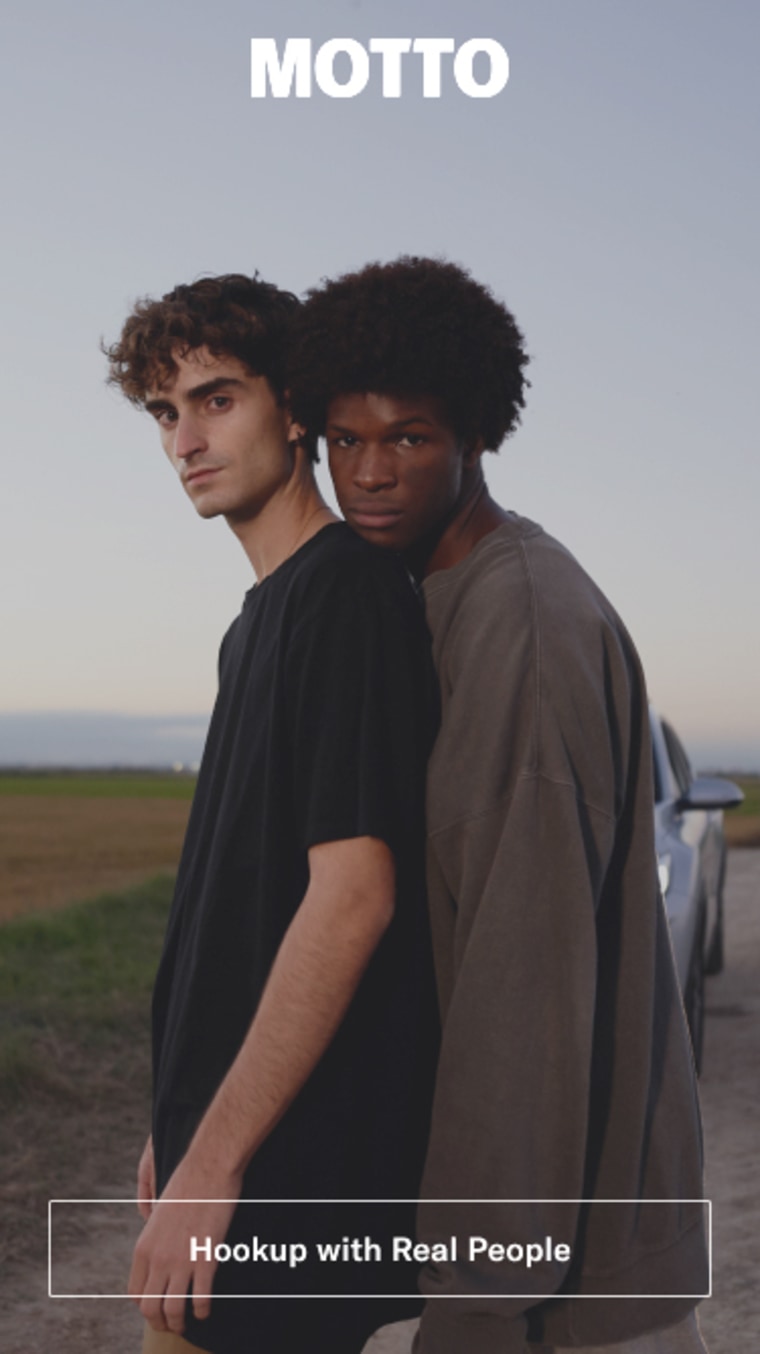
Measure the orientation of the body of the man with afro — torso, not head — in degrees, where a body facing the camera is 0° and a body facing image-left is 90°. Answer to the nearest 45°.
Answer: approximately 90°

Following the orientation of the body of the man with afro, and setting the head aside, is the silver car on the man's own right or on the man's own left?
on the man's own right

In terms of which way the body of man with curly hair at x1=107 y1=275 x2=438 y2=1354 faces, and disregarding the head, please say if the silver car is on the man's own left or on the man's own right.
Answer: on the man's own right

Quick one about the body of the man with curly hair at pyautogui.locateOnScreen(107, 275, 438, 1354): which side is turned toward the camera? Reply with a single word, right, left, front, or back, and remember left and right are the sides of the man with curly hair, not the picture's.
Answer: left
